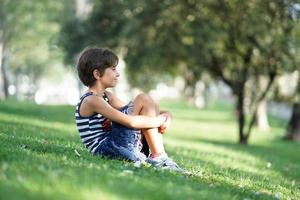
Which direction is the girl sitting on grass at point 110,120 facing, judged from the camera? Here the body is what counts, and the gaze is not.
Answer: to the viewer's right

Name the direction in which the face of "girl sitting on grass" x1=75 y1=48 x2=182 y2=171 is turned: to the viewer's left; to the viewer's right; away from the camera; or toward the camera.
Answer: to the viewer's right
